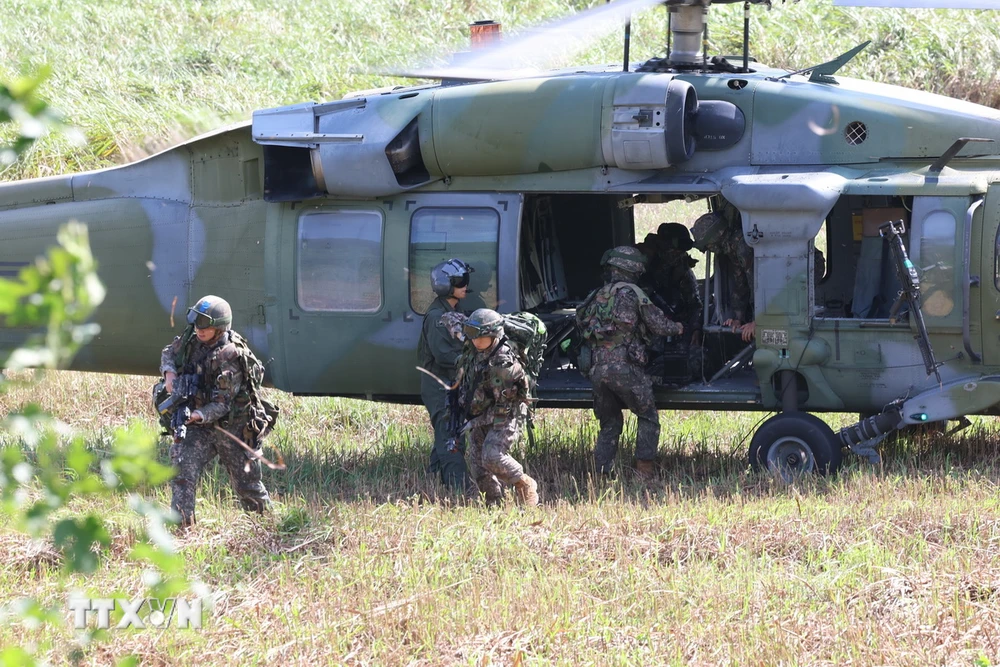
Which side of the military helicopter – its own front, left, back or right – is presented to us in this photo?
right

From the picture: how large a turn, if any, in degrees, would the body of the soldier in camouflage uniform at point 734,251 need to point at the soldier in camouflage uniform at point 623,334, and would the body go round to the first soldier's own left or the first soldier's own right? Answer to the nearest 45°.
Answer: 0° — they already face them

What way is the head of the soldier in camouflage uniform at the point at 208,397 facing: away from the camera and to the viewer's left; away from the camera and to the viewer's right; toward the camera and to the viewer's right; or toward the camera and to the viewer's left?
toward the camera and to the viewer's left

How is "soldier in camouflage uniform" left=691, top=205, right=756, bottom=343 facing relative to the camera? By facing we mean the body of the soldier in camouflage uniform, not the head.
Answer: to the viewer's left

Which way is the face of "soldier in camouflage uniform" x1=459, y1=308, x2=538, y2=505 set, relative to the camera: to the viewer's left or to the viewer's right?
to the viewer's left

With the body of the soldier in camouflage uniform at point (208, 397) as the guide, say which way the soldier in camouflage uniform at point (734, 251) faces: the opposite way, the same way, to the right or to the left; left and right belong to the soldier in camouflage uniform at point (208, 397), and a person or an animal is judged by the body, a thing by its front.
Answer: to the right

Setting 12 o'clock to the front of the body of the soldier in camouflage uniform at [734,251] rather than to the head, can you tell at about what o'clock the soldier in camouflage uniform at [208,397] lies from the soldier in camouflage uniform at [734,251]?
the soldier in camouflage uniform at [208,397] is roughly at 11 o'clock from the soldier in camouflage uniform at [734,251].
